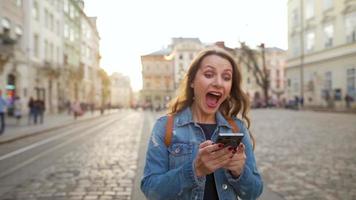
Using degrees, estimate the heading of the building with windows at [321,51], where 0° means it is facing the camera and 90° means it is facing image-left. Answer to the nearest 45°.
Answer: approximately 45°

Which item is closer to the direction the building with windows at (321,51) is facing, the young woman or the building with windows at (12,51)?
the building with windows

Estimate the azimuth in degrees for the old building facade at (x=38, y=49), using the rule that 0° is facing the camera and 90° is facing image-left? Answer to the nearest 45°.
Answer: approximately 315°
